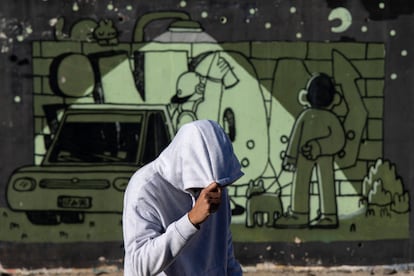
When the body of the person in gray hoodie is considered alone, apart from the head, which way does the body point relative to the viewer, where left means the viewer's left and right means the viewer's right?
facing the viewer and to the right of the viewer
